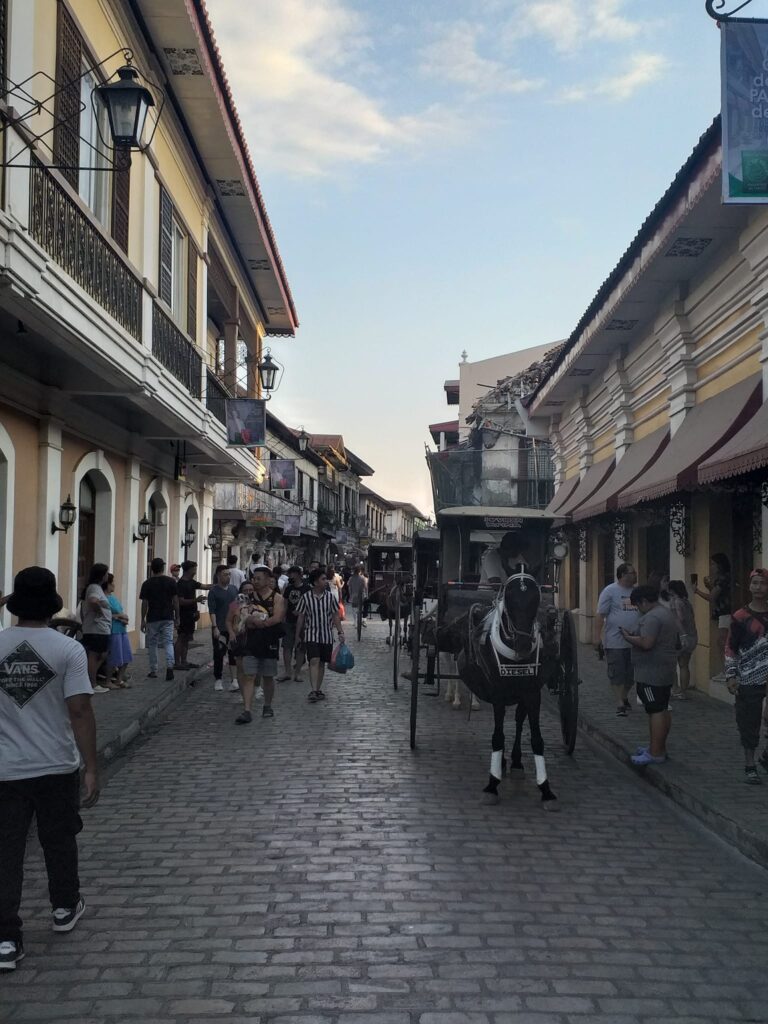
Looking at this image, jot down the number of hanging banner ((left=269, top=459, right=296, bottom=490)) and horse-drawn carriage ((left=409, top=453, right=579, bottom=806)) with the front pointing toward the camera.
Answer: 2

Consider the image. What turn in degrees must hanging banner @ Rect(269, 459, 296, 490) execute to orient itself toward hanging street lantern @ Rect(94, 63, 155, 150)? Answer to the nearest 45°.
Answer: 0° — it already faces it

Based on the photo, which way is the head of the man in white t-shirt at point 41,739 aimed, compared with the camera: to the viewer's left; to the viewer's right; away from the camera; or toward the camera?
away from the camera

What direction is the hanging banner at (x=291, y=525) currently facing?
toward the camera

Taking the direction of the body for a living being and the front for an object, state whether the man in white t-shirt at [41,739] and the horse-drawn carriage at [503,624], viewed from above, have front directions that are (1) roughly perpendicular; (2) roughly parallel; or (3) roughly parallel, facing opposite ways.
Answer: roughly parallel, facing opposite ways

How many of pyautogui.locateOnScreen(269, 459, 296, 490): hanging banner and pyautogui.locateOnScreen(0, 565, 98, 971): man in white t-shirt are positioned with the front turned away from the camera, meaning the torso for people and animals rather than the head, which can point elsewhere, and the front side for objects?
1

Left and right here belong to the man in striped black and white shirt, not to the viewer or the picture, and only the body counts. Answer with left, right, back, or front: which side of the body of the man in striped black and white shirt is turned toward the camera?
front

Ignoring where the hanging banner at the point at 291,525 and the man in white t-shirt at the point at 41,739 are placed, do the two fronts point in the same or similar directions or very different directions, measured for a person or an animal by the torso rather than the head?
very different directions

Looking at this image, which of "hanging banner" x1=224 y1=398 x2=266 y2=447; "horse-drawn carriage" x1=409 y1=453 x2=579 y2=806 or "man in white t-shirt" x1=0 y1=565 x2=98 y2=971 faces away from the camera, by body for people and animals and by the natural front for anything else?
the man in white t-shirt

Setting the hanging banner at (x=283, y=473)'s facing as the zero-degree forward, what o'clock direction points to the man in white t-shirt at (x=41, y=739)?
The man in white t-shirt is roughly at 12 o'clock from the hanging banner.

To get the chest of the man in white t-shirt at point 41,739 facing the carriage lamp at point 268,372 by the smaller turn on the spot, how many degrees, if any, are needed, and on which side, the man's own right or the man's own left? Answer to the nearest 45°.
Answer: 0° — they already face it

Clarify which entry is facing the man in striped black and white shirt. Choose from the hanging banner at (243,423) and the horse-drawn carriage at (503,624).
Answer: the hanging banner

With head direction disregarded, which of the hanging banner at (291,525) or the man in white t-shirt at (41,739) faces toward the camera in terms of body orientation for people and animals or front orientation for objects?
the hanging banner

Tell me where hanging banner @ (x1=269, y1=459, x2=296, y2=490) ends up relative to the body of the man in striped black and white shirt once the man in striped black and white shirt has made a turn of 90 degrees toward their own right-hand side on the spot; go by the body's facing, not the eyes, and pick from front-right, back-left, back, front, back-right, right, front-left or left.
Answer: right
